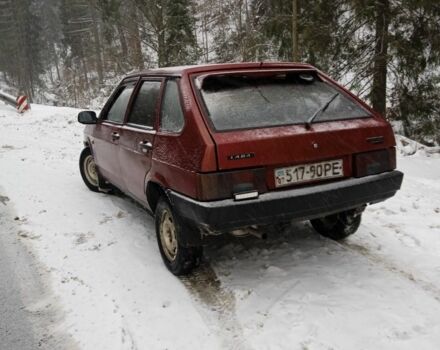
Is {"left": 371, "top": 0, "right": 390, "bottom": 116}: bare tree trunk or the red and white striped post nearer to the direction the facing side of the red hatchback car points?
the red and white striped post

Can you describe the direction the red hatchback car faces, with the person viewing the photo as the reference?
facing away from the viewer and to the left of the viewer

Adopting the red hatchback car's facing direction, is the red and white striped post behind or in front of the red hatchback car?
in front

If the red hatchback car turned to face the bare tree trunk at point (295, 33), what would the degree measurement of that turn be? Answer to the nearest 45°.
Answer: approximately 45° to its right

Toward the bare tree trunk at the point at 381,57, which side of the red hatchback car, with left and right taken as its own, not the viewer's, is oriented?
right

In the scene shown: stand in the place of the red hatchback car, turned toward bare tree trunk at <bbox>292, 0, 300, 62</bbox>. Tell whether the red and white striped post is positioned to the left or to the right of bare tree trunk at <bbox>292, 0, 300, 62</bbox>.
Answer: left
